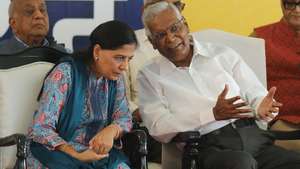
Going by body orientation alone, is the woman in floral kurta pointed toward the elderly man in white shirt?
no

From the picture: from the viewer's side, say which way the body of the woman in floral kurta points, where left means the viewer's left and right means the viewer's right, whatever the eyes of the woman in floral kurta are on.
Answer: facing the viewer and to the right of the viewer
